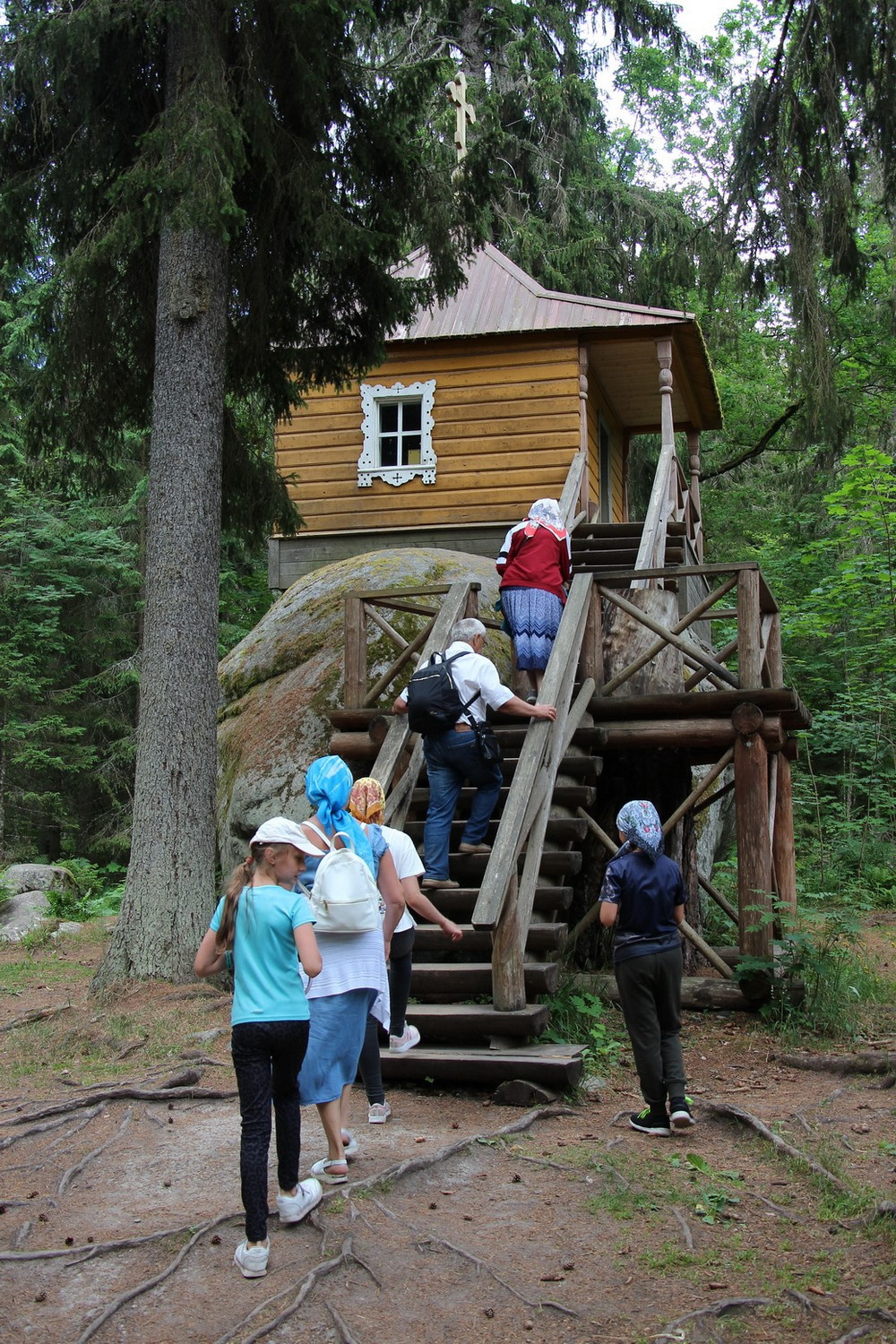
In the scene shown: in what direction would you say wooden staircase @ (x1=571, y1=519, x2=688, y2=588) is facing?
toward the camera

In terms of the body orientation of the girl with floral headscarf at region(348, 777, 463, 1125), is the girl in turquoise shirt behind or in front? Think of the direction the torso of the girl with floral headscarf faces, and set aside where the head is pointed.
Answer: behind

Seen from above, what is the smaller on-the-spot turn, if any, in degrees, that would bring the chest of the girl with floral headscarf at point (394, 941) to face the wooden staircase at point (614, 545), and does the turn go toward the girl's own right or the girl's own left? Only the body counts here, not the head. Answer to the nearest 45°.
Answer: approximately 45° to the girl's own left

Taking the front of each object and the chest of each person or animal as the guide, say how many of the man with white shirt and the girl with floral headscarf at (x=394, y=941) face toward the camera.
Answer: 0

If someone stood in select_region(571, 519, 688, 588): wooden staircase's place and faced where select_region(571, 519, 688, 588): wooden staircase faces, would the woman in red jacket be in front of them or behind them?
in front

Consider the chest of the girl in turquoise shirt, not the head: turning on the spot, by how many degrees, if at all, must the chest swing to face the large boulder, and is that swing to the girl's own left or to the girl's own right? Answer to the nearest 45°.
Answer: approximately 45° to the girl's own left

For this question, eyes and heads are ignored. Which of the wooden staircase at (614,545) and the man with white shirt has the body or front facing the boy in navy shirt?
the wooden staircase

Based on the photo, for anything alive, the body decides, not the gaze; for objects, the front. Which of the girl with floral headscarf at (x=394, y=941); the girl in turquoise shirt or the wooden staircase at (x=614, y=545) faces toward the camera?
the wooden staircase

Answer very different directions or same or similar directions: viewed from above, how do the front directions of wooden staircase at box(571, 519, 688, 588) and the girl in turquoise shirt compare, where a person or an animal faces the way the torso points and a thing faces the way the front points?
very different directions

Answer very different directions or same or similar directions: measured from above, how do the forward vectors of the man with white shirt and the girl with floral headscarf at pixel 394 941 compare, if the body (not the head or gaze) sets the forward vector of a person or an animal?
same or similar directions

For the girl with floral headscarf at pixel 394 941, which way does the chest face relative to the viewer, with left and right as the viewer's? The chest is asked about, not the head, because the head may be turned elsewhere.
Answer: facing away from the viewer and to the right of the viewer

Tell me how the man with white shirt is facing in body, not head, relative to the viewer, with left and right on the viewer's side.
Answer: facing away from the viewer and to the right of the viewer

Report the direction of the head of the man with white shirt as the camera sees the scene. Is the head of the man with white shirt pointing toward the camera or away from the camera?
away from the camera

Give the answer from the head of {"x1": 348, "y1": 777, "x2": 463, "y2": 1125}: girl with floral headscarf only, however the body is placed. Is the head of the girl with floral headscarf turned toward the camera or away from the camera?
away from the camera

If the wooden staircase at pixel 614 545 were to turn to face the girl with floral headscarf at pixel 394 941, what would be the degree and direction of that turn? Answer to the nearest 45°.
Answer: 0° — it already faces them
